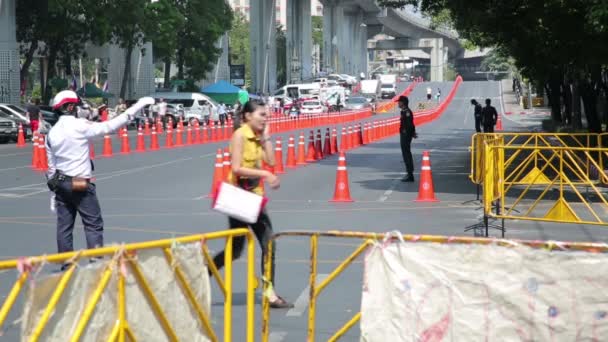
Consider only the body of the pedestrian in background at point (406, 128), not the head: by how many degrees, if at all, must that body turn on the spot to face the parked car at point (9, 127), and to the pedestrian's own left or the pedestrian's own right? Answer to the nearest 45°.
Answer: approximately 45° to the pedestrian's own right

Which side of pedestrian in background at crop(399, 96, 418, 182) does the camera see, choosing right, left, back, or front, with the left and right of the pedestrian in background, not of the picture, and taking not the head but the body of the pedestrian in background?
left

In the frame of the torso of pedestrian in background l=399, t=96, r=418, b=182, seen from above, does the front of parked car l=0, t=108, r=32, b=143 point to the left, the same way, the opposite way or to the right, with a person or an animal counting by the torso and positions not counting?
the opposite way

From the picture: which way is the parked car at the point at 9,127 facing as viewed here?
to the viewer's right

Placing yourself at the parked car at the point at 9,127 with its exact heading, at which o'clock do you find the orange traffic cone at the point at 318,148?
The orange traffic cone is roughly at 12 o'clock from the parked car.

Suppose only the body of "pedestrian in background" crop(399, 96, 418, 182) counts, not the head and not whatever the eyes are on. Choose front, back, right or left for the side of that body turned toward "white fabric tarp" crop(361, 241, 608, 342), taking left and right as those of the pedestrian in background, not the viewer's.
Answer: left

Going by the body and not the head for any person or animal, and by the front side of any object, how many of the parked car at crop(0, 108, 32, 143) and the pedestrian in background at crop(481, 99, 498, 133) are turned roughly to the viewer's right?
1
